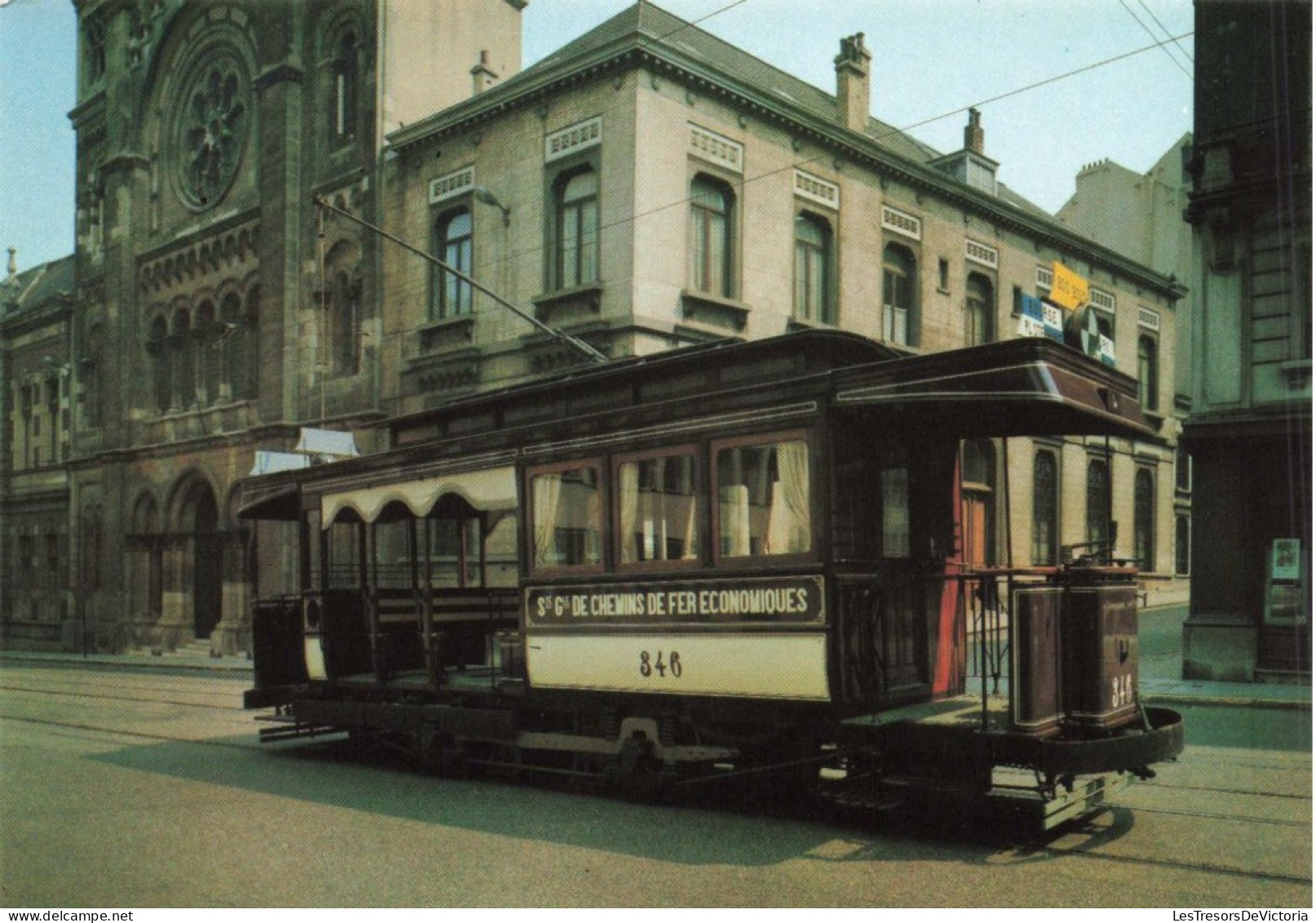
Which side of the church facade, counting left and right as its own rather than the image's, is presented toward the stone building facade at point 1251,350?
left

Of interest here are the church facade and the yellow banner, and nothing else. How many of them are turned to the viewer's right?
0

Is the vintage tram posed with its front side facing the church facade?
no

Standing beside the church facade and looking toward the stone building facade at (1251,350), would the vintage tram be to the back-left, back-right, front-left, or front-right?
front-right

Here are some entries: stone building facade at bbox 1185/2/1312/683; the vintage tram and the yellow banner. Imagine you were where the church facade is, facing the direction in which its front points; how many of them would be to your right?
0

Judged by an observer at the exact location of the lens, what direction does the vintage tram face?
facing the viewer and to the right of the viewer

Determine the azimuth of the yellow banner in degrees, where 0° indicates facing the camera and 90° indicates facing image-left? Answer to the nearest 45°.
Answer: approximately 45°

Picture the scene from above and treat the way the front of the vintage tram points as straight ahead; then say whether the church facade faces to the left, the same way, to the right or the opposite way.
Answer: to the right

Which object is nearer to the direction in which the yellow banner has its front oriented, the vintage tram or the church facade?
the vintage tram

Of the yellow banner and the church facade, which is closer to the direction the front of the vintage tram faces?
the yellow banner

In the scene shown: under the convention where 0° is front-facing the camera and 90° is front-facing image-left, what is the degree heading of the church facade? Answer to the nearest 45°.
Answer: approximately 45°

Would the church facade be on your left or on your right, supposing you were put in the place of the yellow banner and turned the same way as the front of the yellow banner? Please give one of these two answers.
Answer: on your right

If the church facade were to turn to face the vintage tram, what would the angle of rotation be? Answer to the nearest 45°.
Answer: approximately 45° to its left
